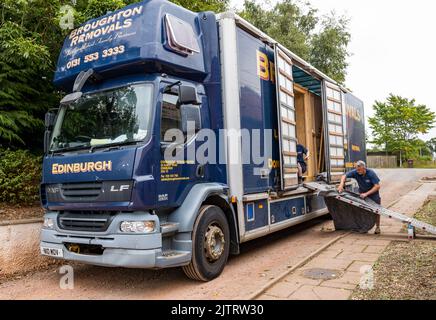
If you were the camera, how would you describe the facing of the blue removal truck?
facing the viewer and to the left of the viewer

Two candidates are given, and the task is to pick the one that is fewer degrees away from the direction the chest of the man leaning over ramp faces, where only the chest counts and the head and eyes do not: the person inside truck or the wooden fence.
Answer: the person inside truck

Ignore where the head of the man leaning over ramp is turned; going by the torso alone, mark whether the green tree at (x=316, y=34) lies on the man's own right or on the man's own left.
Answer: on the man's own right

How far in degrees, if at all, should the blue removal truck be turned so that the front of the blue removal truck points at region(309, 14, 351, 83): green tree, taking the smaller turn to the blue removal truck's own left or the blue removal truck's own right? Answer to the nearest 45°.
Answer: approximately 180°

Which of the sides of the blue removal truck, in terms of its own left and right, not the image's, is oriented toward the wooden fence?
back

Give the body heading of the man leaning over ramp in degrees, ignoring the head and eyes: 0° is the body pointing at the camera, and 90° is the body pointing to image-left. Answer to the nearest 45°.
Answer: approximately 45°

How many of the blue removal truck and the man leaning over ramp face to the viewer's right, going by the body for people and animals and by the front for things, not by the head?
0

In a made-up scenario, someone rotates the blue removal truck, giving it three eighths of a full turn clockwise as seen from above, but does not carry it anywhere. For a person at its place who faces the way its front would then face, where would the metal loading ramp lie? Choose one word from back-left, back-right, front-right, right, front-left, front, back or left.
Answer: front-right

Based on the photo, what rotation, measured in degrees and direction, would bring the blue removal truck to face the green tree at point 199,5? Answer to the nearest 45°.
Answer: approximately 135° to its right
